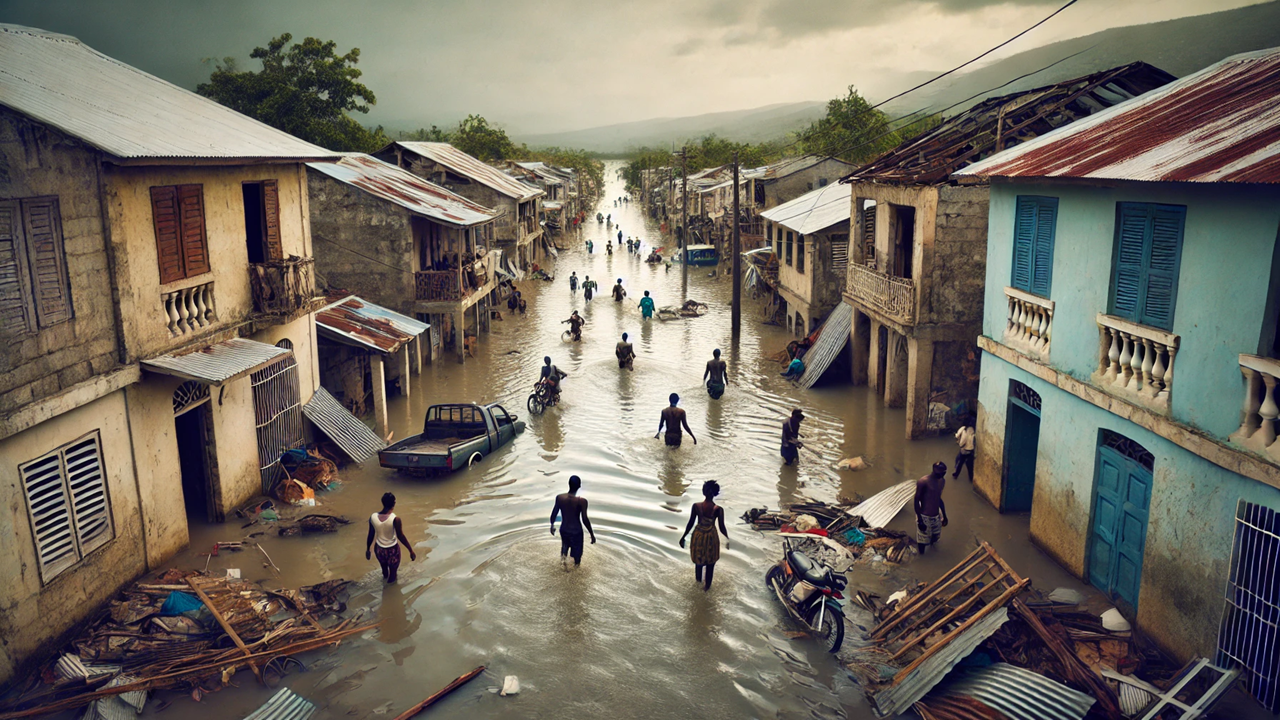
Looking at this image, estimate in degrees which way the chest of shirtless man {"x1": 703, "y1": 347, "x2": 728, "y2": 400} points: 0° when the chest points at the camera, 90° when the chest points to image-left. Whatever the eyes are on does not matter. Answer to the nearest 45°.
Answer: approximately 180°

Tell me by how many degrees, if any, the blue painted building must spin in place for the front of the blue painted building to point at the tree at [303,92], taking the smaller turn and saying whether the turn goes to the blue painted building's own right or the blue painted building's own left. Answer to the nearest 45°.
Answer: approximately 90° to the blue painted building's own right

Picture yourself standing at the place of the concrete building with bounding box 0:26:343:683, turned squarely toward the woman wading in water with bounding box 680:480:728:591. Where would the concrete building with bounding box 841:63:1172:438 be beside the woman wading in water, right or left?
left

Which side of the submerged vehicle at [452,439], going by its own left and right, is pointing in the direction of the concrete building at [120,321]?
back

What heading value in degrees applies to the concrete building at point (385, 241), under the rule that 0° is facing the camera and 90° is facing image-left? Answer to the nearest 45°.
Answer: approximately 315°

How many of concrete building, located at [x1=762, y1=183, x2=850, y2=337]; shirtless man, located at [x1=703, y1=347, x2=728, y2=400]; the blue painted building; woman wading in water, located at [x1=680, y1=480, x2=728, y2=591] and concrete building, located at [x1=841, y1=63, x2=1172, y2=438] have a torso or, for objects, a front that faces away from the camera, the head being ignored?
2

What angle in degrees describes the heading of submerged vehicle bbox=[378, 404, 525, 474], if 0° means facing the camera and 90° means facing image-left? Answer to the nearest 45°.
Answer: approximately 225°

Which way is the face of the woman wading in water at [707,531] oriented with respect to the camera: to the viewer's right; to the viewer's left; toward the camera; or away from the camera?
away from the camera

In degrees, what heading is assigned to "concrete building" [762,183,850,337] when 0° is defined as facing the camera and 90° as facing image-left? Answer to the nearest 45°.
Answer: approximately 45°

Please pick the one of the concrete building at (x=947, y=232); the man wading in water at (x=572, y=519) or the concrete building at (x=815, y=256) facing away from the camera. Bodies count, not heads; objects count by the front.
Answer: the man wading in water

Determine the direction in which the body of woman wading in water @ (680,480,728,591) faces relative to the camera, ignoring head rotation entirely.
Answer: away from the camera

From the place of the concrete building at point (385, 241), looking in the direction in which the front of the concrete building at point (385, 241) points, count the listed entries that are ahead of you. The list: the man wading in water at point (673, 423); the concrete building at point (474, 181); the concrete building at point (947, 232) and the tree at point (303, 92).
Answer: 2

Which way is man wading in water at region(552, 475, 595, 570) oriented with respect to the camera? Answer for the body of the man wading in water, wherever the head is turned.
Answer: away from the camera

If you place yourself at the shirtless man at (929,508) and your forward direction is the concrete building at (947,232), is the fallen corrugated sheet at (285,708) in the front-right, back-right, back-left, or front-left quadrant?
back-left

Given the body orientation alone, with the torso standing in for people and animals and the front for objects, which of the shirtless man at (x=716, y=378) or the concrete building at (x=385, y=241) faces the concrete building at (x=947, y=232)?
the concrete building at (x=385, y=241)
